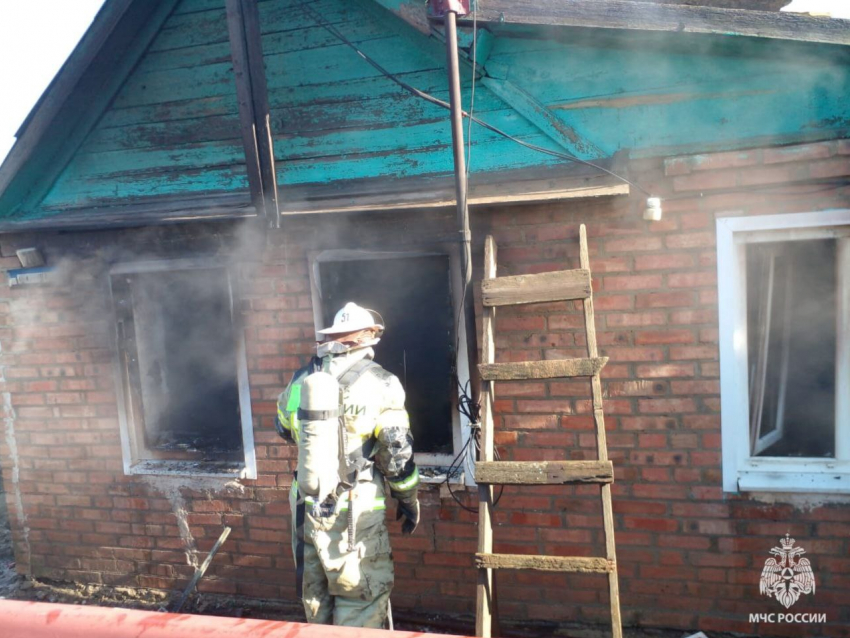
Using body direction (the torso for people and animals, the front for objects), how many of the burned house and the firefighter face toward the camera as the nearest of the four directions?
1

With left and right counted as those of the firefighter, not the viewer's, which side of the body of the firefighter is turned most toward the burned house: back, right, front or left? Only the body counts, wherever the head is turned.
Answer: front

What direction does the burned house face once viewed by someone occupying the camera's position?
facing the viewer

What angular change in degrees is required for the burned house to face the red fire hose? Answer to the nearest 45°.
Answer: approximately 45° to its right

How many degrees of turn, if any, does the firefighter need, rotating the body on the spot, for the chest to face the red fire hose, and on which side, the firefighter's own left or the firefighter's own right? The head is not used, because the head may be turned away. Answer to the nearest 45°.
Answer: approximately 180°

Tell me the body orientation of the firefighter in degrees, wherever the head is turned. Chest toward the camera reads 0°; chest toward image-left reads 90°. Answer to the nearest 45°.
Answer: approximately 225°

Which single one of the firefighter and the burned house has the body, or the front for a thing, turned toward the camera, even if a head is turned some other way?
the burned house

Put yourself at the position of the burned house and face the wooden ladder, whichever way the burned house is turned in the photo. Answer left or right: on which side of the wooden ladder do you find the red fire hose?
right
